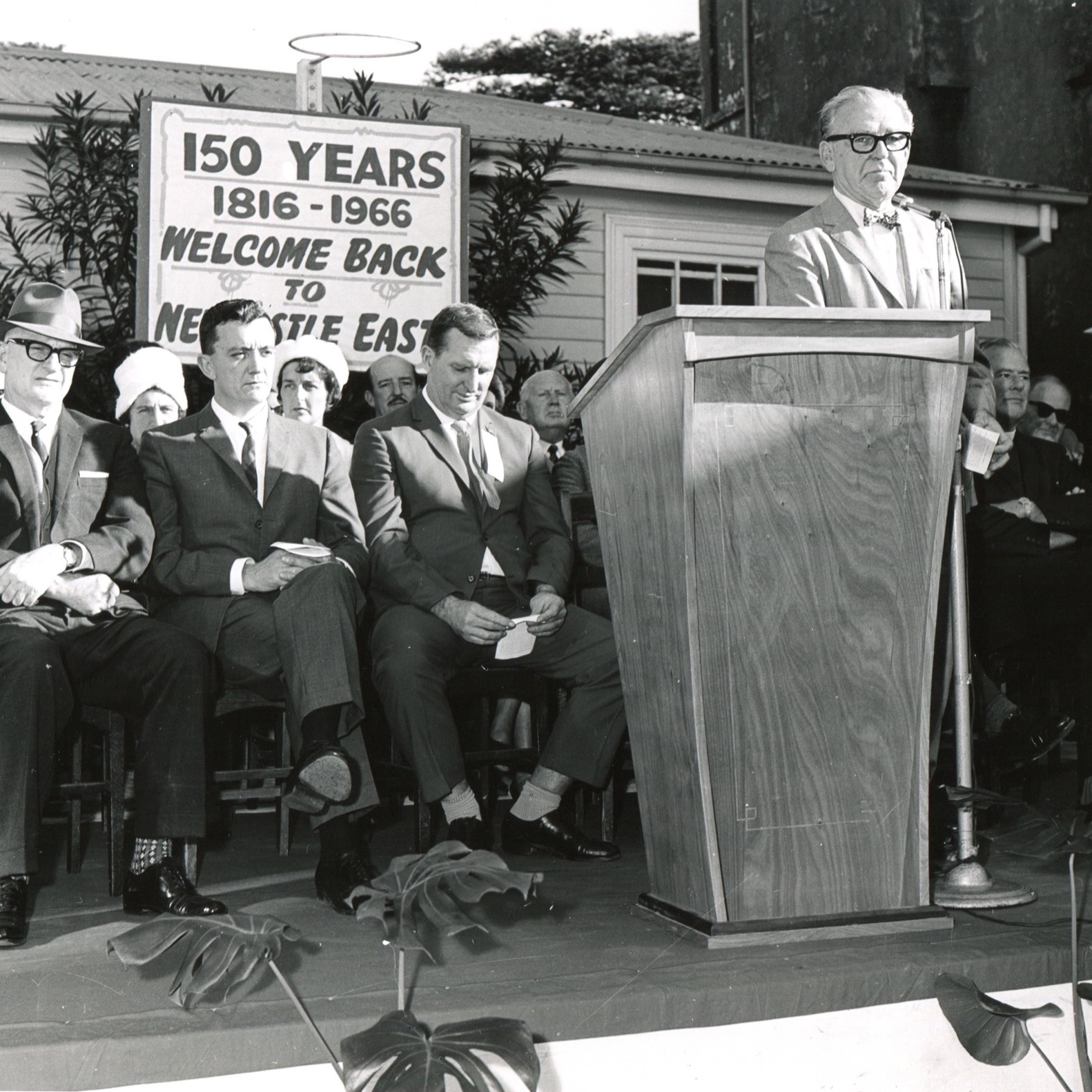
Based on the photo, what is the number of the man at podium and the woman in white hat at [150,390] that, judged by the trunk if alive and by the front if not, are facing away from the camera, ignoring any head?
0

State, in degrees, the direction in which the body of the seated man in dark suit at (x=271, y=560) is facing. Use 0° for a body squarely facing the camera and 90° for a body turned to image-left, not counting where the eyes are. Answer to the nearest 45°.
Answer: approximately 315°

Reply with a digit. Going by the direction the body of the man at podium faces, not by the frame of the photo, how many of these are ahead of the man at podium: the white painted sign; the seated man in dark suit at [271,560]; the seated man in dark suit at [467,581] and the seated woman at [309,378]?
0

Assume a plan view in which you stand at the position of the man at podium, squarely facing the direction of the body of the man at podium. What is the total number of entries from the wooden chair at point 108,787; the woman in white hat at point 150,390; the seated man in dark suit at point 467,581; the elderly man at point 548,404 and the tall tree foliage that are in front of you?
0

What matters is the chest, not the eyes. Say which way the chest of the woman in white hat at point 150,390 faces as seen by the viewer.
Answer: toward the camera

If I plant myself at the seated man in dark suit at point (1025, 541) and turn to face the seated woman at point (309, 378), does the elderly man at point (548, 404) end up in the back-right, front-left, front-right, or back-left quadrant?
front-right

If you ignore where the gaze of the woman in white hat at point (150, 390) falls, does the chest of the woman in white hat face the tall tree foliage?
no

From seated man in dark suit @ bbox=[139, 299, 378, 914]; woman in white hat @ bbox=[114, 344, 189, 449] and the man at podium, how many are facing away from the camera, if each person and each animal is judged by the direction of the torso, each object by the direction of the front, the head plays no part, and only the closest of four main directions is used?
0

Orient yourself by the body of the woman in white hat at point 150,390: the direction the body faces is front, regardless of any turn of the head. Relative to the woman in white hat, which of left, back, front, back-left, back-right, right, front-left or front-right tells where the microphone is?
front-left

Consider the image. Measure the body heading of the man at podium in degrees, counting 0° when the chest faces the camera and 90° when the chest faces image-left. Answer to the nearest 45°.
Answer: approximately 315°

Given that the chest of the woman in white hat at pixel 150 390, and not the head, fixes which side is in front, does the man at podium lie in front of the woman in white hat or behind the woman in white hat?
in front

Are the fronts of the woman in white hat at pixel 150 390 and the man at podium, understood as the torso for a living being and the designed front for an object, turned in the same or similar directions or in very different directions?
same or similar directions

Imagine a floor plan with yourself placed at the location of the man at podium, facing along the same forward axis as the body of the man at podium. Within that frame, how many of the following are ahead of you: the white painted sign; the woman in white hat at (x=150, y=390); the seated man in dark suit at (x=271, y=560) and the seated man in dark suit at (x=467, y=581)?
0

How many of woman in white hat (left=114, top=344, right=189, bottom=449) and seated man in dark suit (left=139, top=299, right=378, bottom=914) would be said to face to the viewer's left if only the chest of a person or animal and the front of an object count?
0

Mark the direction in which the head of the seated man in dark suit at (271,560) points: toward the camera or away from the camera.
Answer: toward the camera

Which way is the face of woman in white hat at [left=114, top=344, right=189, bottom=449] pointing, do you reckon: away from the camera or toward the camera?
toward the camera

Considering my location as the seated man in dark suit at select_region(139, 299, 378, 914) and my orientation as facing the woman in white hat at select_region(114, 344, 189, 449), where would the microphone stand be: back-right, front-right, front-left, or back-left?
back-right

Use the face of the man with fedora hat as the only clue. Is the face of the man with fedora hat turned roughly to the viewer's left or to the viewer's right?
to the viewer's right

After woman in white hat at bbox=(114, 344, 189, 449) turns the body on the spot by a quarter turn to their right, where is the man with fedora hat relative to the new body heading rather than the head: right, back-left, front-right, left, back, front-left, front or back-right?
left
